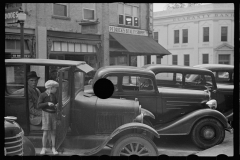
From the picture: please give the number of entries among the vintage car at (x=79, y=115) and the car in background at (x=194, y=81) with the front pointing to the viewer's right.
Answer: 2

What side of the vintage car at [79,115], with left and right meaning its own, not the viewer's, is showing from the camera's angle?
right

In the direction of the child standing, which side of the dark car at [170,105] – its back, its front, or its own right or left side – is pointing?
back

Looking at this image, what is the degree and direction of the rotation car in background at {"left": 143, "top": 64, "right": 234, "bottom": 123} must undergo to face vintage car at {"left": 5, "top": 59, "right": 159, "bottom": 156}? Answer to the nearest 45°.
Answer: approximately 135° to its right

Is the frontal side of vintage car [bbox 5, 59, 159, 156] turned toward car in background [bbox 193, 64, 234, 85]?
no

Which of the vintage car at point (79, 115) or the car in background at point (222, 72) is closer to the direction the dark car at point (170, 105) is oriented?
the car in background

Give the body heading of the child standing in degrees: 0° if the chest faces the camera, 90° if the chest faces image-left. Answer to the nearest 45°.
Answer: approximately 315°

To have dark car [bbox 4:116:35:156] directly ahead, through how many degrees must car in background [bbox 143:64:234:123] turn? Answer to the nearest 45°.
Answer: approximately 135° to its right

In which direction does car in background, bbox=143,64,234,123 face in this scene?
to the viewer's right

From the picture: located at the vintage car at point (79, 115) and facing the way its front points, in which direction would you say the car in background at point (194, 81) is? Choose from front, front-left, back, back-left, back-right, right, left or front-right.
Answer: front

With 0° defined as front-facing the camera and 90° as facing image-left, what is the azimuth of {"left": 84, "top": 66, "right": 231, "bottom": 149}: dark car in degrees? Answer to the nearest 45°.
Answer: approximately 270°

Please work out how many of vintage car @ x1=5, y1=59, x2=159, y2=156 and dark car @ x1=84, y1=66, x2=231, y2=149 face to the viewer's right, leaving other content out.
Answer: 2
